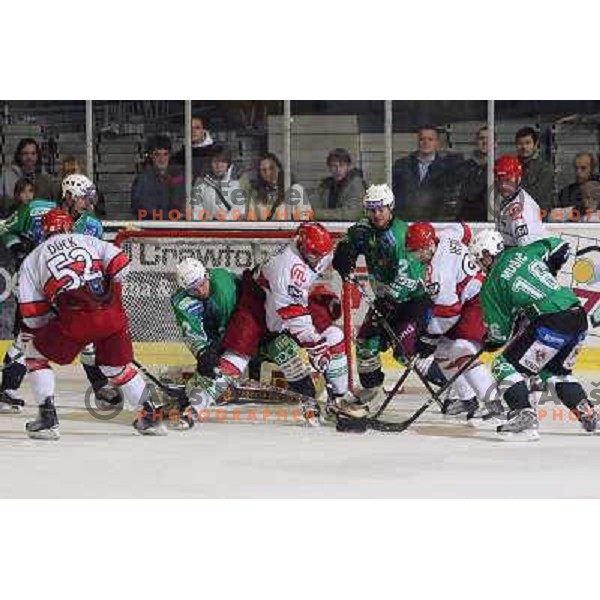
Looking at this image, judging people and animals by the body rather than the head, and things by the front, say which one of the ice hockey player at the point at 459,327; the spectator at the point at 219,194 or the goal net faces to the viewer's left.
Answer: the ice hockey player

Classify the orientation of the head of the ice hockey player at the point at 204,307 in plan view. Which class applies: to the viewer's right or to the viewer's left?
to the viewer's right

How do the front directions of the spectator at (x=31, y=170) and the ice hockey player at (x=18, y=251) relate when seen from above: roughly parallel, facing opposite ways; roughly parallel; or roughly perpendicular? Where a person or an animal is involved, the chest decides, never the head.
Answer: roughly perpendicular

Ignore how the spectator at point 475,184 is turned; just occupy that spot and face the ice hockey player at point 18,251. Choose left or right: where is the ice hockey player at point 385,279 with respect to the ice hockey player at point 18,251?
left

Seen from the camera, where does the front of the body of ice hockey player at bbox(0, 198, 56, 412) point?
to the viewer's right

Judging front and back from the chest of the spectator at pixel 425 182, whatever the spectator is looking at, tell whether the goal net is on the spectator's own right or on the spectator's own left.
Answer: on the spectator's own right
